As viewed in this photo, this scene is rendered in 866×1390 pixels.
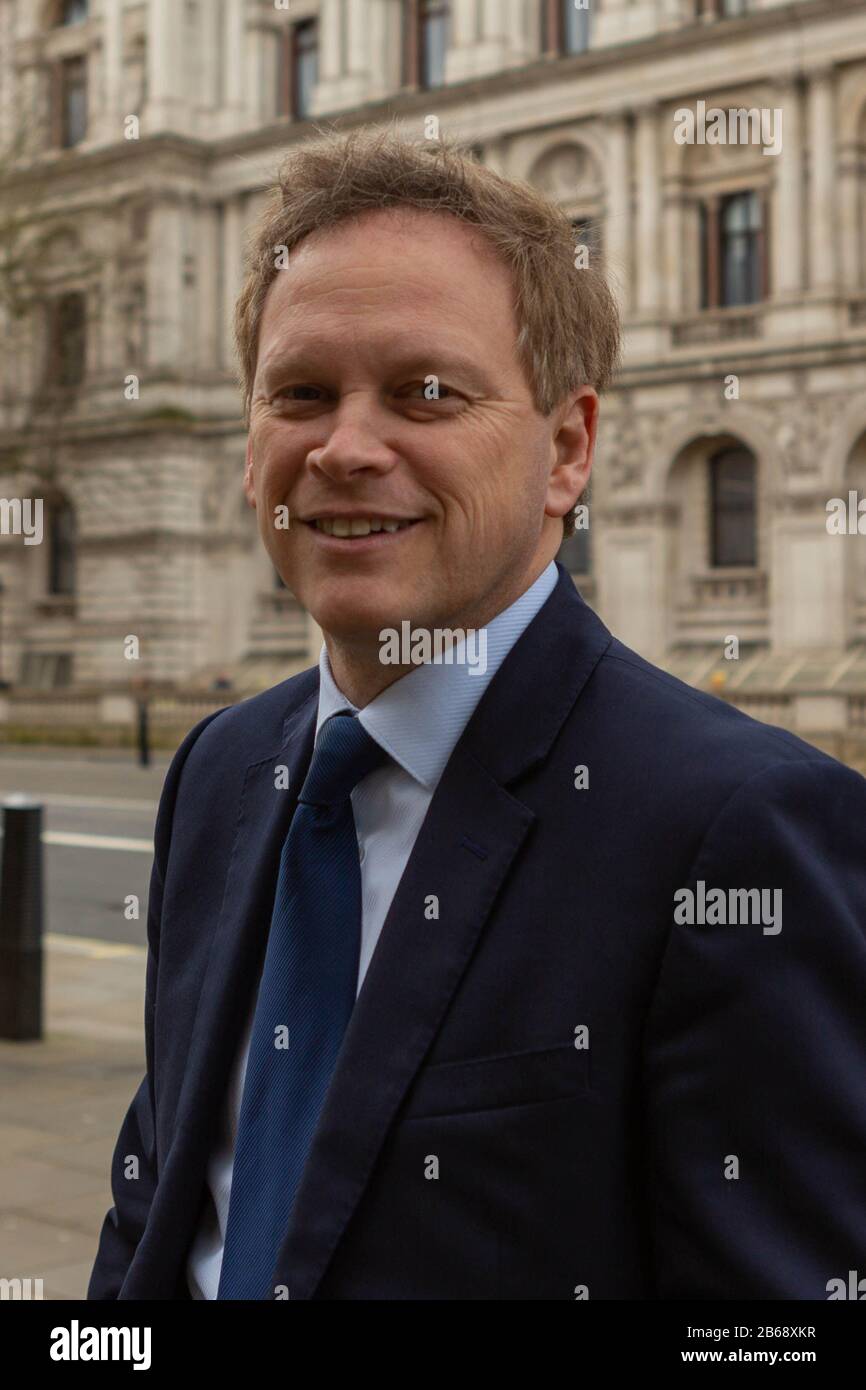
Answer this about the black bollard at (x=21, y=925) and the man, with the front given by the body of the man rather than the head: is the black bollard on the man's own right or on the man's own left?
on the man's own right

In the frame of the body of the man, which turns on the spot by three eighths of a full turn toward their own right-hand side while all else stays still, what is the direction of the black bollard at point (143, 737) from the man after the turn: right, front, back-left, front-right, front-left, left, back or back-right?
front

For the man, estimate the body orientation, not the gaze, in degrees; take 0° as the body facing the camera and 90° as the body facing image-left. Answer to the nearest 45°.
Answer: approximately 45°
